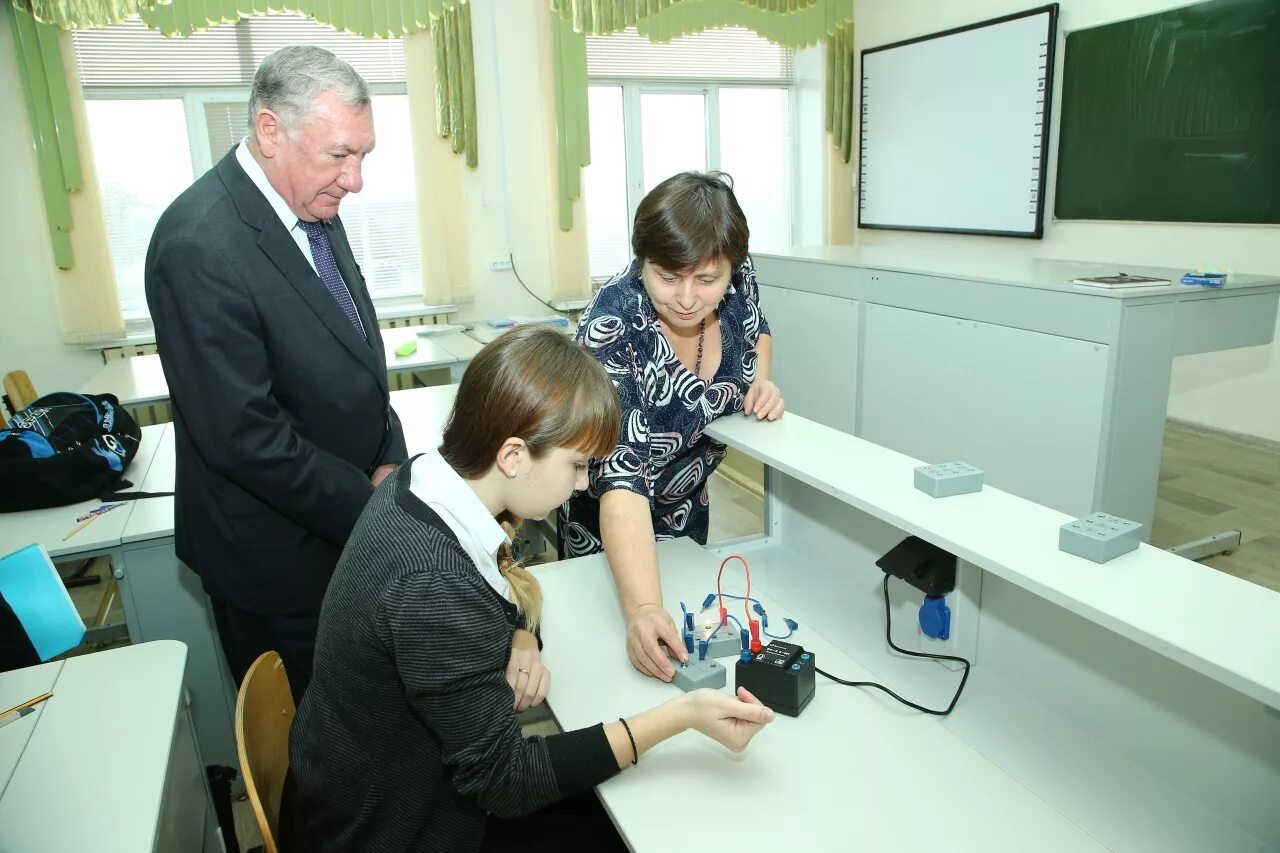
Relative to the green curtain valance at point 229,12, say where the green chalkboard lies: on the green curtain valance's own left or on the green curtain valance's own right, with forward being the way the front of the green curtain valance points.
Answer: on the green curtain valance's own left

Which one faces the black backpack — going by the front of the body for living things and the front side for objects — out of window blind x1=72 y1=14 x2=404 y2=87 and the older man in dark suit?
the window blind

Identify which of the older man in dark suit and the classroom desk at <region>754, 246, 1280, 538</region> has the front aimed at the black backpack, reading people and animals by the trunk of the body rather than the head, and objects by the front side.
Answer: the classroom desk

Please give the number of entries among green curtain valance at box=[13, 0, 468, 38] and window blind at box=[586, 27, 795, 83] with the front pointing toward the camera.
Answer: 2

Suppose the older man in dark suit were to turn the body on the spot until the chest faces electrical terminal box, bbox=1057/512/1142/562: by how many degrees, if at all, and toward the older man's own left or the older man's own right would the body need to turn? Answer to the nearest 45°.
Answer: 0° — they already face it

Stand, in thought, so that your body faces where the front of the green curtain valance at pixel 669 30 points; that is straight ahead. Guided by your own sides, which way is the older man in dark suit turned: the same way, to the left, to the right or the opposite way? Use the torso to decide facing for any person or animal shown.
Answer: to the left

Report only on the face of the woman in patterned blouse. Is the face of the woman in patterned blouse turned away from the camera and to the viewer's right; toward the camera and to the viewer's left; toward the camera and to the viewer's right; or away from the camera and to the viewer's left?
toward the camera and to the viewer's left

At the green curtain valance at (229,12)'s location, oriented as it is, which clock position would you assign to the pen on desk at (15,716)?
The pen on desk is roughly at 12 o'clock from the green curtain valance.

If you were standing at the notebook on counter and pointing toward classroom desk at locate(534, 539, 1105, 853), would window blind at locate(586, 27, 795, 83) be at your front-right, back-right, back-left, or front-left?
back-right

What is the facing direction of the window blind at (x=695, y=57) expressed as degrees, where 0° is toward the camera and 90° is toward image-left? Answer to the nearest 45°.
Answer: approximately 0°

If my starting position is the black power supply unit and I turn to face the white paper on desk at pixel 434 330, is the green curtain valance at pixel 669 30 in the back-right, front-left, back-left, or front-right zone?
front-right

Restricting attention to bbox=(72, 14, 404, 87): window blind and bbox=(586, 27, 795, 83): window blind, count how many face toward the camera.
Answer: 2

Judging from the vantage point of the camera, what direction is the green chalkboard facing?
facing the viewer and to the left of the viewer

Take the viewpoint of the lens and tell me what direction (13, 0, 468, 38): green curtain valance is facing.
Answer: facing the viewer

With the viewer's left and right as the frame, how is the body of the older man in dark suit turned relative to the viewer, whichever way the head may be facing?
facing the viewer and to the right of the viewer

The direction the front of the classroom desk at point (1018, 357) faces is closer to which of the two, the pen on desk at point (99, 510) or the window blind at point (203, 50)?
the pen on desk

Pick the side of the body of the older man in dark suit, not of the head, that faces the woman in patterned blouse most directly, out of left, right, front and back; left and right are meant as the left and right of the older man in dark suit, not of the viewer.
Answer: front

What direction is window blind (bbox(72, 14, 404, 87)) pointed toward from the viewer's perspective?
toward the camera

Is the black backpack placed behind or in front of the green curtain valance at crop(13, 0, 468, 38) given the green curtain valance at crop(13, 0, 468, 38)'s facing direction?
in front

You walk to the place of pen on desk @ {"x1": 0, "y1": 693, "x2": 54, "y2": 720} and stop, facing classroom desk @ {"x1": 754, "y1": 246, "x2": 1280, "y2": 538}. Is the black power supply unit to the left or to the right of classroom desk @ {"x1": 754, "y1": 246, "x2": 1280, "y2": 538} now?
right

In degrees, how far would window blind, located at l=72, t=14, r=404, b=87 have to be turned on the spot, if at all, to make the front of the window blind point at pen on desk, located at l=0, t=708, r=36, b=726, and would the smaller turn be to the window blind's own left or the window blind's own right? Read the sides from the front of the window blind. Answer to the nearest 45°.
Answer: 0° — it already faces it
